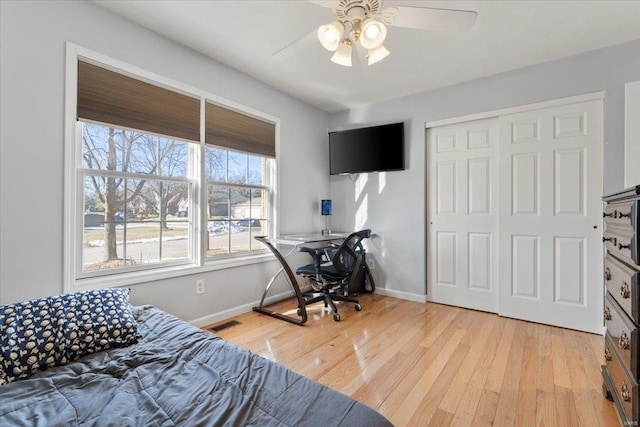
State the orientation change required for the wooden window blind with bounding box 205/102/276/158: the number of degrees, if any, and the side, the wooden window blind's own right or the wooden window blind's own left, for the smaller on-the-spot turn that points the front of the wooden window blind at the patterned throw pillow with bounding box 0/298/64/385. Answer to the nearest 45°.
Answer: approximately 90° to the wooden window blind's own right

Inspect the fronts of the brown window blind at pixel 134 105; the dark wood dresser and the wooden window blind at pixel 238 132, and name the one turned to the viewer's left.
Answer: the dark wood dresser

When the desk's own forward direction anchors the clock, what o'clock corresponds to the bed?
The bed is roughly at 2 o'clock from the desk.

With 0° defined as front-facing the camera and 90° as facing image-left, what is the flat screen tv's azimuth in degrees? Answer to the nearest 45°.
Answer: approximately 45°

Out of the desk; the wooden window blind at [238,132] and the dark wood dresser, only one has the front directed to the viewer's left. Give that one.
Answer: the dark wood dresser

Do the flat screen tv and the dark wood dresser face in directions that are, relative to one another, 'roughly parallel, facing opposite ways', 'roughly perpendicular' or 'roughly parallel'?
roughly perpendicular

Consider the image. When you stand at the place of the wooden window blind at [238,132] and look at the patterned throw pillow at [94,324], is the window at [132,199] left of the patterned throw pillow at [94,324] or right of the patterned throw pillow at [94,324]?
right

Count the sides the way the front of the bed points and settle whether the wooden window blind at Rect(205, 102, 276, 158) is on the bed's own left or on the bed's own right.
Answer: on the bed's own left

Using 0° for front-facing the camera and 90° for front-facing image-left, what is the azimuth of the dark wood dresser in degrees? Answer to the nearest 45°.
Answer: approximately 90°
